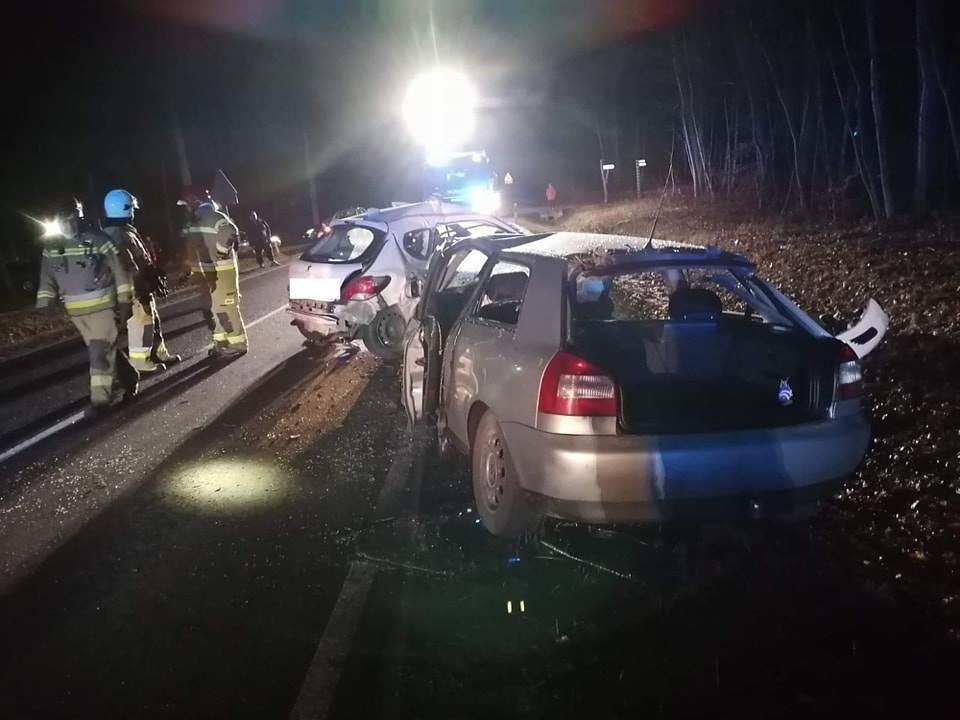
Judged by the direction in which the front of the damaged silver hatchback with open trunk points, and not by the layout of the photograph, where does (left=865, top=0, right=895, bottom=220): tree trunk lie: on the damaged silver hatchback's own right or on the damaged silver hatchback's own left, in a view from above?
on the damaged silver hatchback's own right

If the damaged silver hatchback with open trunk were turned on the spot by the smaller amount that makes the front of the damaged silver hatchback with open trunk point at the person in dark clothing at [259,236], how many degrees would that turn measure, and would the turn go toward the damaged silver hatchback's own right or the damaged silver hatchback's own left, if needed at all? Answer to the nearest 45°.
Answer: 0° — it already faces them

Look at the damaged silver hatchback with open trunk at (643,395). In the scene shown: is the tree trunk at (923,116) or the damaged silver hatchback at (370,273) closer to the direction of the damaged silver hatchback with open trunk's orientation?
the damaged silver hatchback

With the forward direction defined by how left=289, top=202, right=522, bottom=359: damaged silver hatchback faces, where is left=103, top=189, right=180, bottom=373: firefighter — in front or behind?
behind

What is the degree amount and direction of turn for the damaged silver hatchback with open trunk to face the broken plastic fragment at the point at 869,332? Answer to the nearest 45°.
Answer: approximately 90° to its right

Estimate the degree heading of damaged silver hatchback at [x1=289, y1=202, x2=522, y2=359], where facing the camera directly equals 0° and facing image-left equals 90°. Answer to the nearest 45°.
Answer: approximately 225°
